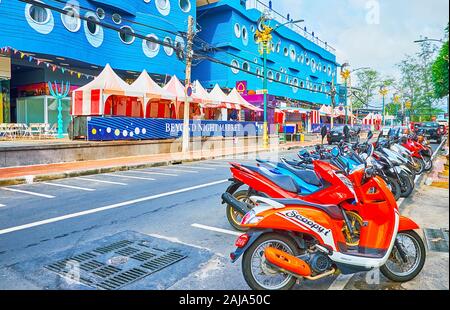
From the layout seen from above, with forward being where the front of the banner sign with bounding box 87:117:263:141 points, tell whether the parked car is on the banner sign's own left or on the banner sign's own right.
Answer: on the banner sign's own left

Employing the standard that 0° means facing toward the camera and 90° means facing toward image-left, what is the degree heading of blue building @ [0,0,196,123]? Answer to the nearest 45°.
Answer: approximately 315°

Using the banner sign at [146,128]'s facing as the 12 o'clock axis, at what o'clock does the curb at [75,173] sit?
The curb is roughly at 2 o'clock from the banner sign.

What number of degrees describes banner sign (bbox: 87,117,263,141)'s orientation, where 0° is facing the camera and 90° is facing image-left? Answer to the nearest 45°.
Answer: approximately 315°

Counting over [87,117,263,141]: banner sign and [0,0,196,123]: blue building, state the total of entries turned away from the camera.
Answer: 0

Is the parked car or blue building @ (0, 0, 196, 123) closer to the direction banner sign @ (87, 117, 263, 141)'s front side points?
the parked car

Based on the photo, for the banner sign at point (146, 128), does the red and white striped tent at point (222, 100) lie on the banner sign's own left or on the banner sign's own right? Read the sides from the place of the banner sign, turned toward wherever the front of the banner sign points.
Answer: on the banner sign's own left

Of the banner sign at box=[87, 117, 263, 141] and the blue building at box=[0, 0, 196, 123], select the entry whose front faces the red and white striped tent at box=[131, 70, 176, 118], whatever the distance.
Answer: the blue building

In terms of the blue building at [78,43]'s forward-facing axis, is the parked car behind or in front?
in front
